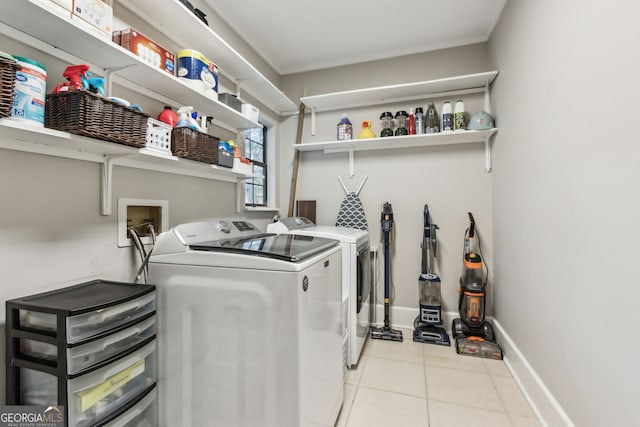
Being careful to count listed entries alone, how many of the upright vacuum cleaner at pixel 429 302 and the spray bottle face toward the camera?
1

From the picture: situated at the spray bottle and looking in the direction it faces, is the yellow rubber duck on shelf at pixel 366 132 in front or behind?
in front

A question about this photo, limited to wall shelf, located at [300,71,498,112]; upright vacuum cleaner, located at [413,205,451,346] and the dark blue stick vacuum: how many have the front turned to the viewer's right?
0

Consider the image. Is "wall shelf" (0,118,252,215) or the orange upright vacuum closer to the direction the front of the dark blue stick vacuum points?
the wall shelf

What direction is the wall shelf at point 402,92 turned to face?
toward the camera

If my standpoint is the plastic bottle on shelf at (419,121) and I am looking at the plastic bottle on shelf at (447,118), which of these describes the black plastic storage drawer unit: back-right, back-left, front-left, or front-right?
back-right

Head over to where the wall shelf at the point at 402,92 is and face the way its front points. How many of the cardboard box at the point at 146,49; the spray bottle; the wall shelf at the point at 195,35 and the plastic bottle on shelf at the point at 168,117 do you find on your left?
0

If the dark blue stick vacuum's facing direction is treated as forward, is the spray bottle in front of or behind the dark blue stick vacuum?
in front

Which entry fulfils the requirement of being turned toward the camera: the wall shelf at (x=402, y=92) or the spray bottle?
the wall shelf

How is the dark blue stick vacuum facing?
toward the camera

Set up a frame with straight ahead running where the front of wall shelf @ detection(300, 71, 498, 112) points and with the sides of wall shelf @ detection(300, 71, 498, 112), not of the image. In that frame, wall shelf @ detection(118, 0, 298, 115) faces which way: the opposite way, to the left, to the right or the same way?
to the left

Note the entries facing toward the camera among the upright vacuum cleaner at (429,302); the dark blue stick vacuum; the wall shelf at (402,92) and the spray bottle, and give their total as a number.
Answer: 3

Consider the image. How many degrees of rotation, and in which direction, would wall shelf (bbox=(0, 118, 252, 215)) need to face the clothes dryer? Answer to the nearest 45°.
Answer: approximately 45° to its left

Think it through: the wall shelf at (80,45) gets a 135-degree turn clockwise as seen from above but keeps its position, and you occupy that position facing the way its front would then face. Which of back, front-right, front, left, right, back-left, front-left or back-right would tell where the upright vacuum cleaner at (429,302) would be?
back

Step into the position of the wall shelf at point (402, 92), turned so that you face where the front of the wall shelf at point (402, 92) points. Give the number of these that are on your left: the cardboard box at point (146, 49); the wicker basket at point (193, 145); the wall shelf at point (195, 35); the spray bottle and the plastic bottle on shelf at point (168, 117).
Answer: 0
